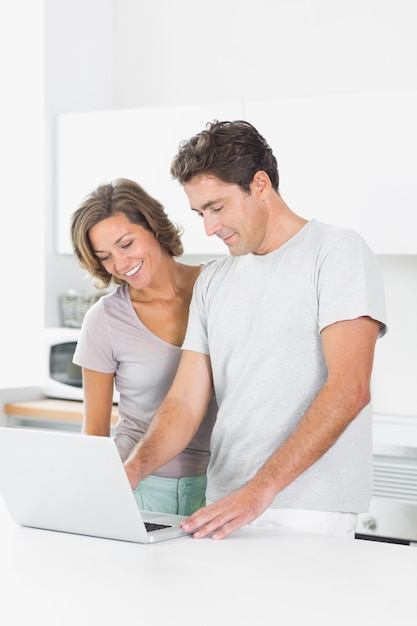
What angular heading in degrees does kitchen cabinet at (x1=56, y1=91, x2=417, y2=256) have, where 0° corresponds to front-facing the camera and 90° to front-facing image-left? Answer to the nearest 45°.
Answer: approximately 0°

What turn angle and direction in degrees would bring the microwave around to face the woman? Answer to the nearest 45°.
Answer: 0° — it already faces them

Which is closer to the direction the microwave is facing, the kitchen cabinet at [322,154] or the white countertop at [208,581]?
the white countertop

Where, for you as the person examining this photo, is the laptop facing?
facing away from the viewer and to the right of the viewer

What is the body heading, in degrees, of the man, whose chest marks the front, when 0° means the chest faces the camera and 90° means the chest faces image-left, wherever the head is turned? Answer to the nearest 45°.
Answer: approximately 45°

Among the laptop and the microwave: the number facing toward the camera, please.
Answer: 1

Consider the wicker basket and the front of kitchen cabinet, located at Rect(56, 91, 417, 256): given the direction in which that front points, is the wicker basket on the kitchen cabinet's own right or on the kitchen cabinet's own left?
on the kitchen cabinet's own right

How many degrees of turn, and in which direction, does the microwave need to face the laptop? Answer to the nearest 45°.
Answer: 0° — it already faces it

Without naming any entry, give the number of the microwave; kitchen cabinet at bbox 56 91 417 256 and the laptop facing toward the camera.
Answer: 2

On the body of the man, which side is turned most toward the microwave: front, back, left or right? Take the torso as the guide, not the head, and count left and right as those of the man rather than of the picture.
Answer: right
